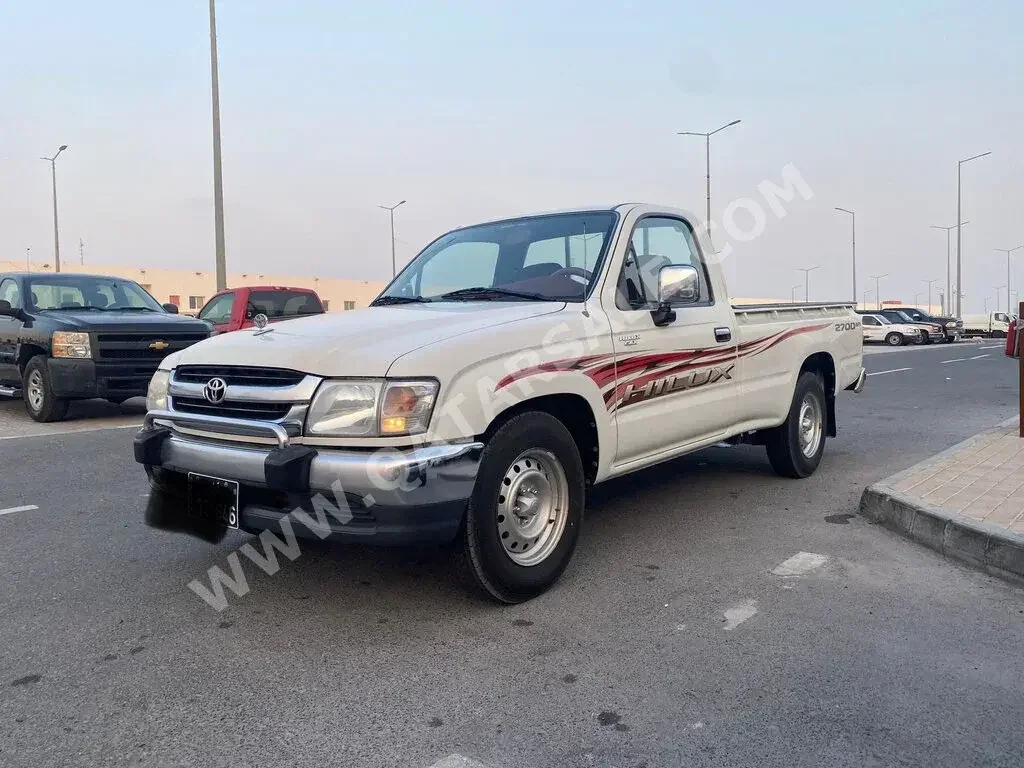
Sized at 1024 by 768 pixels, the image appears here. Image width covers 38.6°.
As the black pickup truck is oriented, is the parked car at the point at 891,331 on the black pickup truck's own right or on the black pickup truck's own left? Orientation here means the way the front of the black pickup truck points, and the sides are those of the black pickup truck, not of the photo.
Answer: on the black pickup truck's own left

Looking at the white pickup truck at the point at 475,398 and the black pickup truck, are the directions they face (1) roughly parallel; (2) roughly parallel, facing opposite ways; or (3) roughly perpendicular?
roughly perpendicular

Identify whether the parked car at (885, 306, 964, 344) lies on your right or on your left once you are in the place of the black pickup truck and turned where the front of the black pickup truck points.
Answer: on your left
